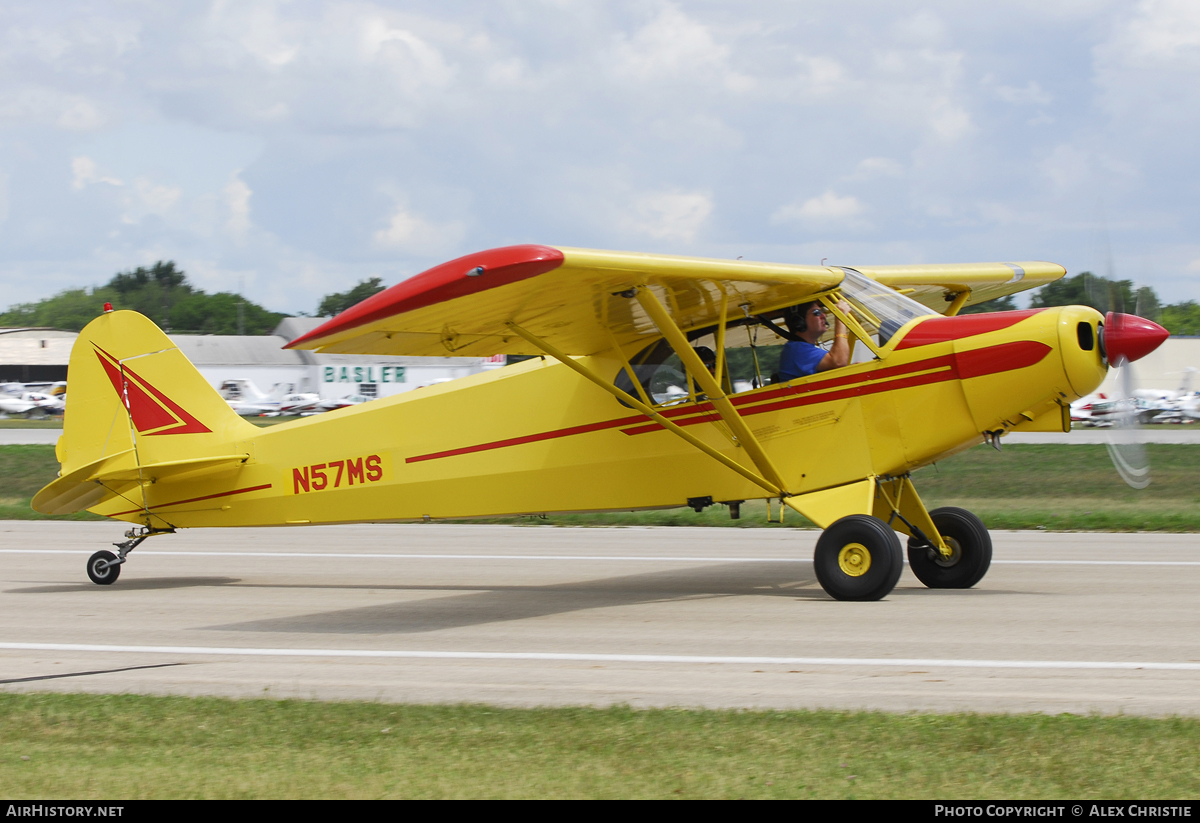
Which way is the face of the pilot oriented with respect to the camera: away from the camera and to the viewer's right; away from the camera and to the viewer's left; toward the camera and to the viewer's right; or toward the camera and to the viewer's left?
toward the camera and to the viewer's right

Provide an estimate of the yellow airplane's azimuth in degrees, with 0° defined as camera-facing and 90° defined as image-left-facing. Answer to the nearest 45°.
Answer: approximately 270°

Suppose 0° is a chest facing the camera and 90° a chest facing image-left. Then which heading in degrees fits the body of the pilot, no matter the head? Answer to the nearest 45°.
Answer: approximately 270°
